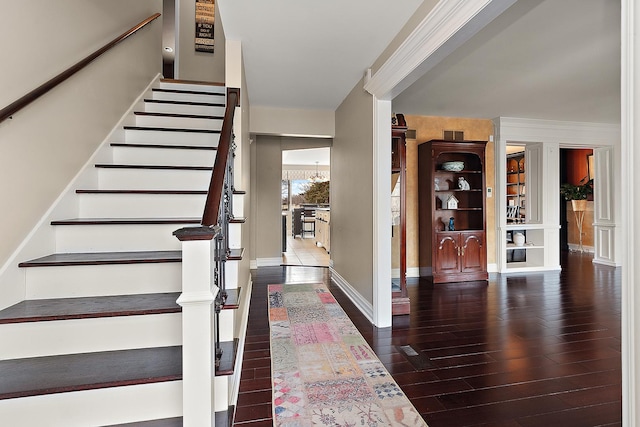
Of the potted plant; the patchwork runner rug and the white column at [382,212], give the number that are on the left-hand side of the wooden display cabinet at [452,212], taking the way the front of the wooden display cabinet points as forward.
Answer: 1

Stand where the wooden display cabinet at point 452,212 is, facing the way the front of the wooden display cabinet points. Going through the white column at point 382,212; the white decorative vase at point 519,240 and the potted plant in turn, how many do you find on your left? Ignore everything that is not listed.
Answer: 2

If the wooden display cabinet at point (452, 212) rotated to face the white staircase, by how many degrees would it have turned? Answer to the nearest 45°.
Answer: approximately 45° to its right

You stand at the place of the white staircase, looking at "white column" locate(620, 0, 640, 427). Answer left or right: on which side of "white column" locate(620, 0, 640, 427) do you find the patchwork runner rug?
left

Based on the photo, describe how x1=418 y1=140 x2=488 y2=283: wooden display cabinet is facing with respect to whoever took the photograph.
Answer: facing the viewer and to the right of the viewer

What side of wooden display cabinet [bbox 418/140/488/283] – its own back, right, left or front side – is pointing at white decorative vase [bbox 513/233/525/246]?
left

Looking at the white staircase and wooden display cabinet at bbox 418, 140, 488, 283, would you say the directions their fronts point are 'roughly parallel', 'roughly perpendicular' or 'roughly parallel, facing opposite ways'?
roughly parallel

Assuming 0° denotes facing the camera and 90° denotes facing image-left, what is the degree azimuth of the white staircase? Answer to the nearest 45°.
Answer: approximately 0°

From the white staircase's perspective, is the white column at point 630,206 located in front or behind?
in front

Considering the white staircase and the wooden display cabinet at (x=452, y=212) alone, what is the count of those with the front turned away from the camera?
0

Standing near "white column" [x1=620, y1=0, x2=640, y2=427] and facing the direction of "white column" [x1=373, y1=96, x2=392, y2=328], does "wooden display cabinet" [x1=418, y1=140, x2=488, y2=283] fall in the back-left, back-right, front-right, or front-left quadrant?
front-right

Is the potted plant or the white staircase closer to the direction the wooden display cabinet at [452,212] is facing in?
the white staircase

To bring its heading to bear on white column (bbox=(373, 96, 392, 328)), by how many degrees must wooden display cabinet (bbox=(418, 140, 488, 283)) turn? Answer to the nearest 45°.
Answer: approximately 45° to its right

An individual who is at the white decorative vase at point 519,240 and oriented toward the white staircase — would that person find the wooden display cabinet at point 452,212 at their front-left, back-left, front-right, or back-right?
front-right
